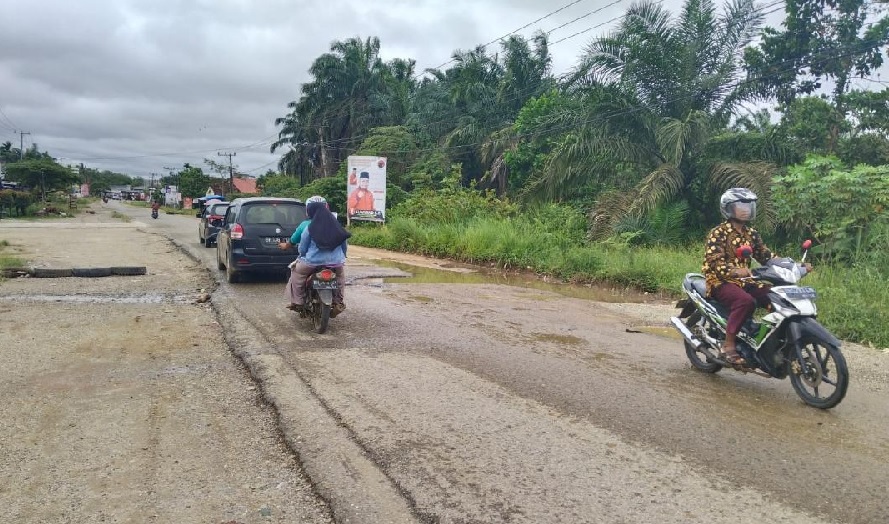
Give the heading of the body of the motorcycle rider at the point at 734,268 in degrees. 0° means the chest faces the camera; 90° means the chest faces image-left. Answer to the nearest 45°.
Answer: approximately 315°

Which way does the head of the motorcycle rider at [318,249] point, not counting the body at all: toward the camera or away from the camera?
away from the camera

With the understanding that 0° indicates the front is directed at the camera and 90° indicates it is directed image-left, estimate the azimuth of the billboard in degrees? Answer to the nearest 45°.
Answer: approximately 0°

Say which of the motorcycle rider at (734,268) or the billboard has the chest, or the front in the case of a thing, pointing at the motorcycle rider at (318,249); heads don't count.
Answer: the billboard

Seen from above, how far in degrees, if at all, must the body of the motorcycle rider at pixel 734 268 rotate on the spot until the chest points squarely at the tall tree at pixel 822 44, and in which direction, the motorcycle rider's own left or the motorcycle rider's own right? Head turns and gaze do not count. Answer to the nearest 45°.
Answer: approximately 135° to the motorcycle rider's own left

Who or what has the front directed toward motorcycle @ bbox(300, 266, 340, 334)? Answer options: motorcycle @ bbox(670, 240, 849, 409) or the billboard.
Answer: the billboard

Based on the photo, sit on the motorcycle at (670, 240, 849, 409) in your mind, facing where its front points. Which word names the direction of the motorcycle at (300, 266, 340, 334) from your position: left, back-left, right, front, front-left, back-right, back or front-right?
back-right
